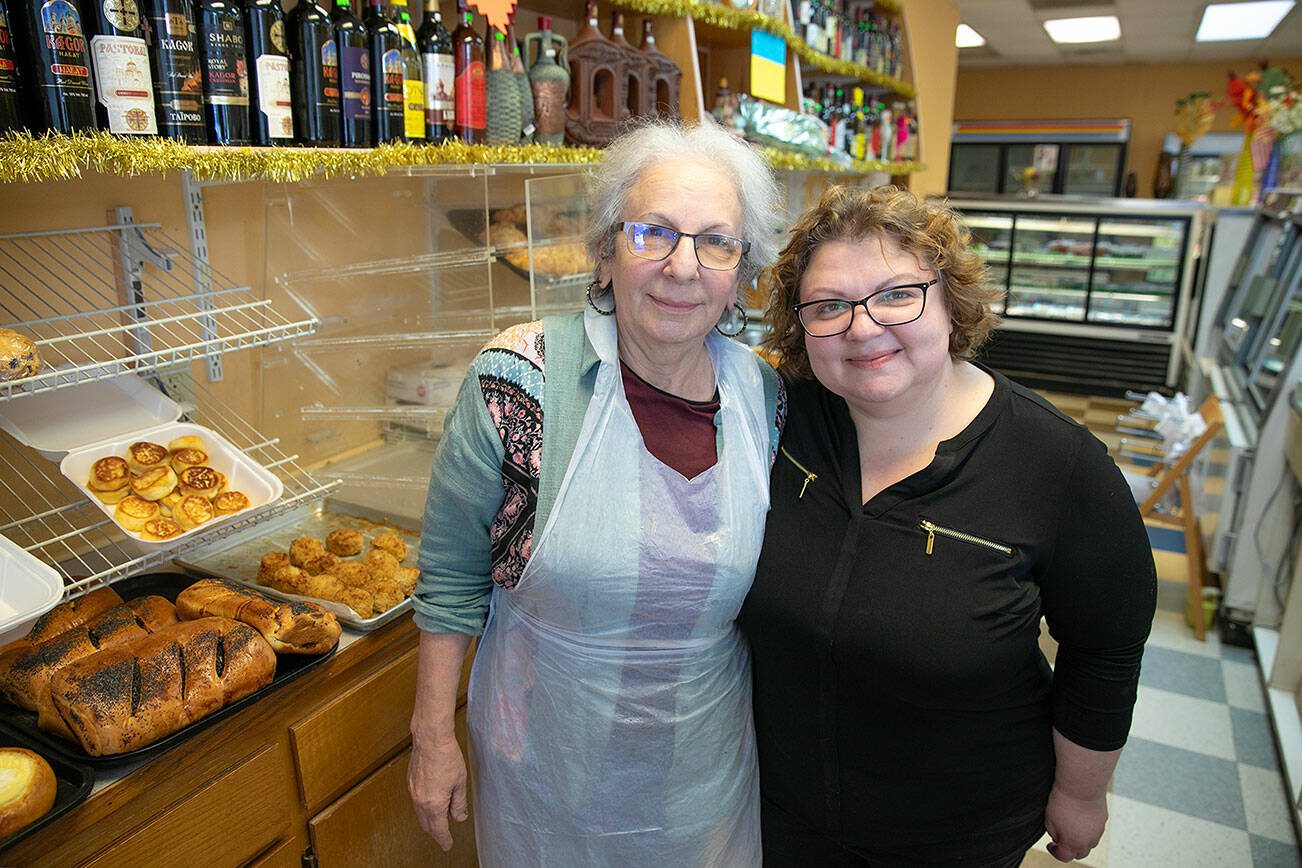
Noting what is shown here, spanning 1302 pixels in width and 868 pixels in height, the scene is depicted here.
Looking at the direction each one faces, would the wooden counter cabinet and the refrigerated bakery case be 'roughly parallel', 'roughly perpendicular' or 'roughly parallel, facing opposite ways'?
roughly perpendicular

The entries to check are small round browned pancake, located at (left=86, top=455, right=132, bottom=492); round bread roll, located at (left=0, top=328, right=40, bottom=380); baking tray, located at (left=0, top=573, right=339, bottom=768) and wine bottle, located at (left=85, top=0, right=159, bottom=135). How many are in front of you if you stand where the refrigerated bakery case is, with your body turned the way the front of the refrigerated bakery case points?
4

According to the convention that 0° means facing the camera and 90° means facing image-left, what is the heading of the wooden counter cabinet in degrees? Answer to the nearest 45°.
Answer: approximately 315°

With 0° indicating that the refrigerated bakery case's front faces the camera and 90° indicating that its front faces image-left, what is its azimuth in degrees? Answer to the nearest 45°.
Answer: approximately 0°
